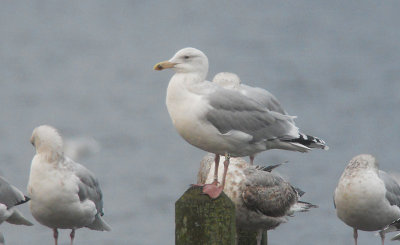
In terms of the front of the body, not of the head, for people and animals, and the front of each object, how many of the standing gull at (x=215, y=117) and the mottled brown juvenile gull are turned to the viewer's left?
2

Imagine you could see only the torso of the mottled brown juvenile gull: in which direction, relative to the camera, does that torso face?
to the viewer's left

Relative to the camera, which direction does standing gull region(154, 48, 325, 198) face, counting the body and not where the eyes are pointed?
to the viewer's left

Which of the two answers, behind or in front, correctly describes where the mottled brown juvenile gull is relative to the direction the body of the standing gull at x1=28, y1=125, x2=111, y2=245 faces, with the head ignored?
behind
